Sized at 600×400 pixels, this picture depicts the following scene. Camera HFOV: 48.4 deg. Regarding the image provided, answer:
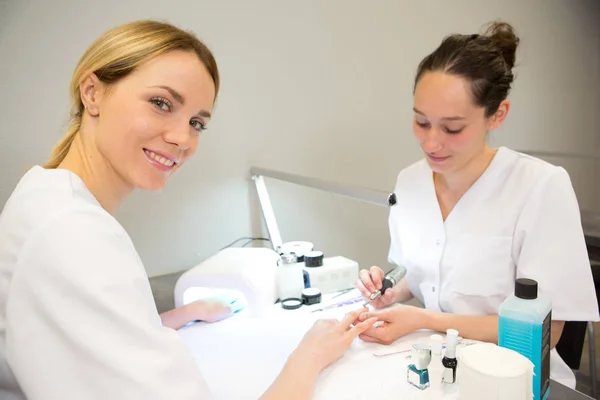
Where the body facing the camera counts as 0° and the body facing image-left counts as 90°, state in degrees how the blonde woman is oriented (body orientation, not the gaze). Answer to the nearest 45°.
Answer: approximately 270°
